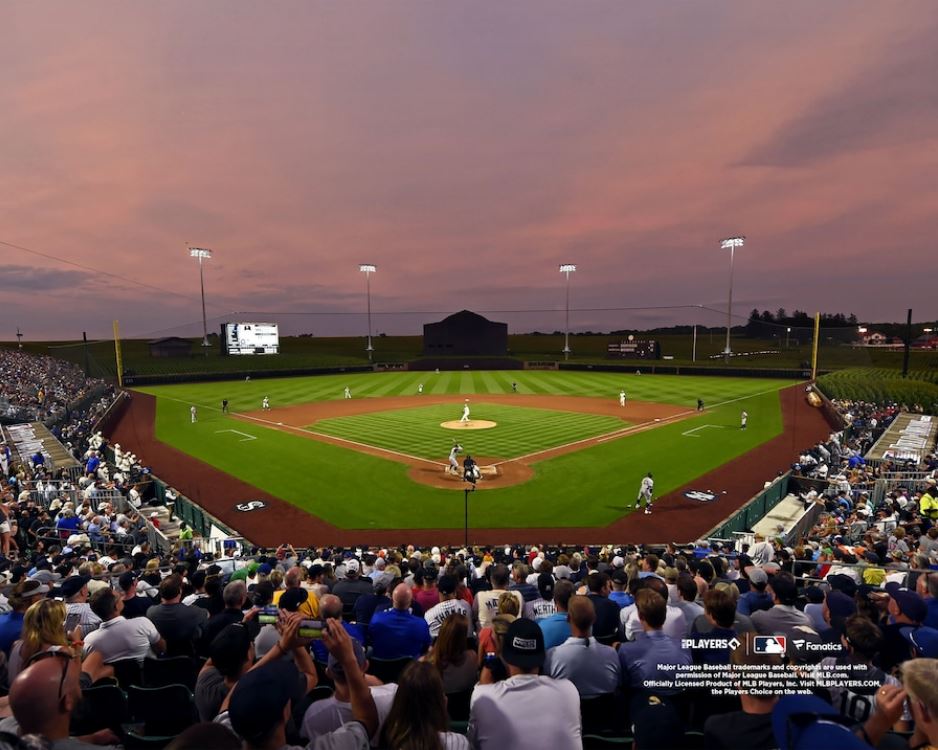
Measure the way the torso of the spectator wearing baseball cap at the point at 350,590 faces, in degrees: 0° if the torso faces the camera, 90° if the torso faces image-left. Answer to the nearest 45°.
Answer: approximately 180°

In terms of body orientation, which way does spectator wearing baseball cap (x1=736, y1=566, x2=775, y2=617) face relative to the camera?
away from the camera

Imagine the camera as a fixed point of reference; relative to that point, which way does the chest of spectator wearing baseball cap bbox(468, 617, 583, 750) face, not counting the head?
away from the camera

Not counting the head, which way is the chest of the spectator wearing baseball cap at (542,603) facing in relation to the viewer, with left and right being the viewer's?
facing away from the viewer

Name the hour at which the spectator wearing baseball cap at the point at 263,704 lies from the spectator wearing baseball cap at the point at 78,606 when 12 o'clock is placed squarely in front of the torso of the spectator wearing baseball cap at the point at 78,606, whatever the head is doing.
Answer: the spectator wearing baseball cap at the point at 263,704 is roughly at 4 o'clock from the spectator wearing baseball cap at the point at 78,606.

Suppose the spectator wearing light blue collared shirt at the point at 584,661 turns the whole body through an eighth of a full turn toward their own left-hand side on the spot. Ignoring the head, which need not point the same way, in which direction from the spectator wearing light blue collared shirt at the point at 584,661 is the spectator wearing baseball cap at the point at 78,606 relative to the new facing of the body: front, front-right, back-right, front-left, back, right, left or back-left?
front-left

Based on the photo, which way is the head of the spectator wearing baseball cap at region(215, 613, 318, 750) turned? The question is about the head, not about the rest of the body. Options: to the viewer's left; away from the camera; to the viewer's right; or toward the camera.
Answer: away from the camera

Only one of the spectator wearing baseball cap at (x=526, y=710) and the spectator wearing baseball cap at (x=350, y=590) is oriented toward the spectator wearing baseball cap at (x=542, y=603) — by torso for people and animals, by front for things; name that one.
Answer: the spectator wearing baseball cap at (x=526, y=710)

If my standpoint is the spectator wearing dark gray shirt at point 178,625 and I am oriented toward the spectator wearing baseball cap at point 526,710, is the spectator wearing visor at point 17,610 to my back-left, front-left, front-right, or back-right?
back-right

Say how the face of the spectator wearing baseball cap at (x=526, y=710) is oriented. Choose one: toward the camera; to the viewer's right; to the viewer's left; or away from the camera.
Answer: away from the camera

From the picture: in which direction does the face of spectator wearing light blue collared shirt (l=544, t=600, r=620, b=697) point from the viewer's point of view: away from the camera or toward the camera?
away from the camera

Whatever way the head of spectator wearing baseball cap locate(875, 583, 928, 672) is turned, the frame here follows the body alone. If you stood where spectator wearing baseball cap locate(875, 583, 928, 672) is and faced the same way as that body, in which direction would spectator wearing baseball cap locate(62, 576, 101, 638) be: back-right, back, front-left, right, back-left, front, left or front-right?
left

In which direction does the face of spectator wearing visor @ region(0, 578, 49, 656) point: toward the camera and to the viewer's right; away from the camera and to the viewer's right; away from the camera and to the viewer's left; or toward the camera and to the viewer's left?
away from the camera and to the viewer's right

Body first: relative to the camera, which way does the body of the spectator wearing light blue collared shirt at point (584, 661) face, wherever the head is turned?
away from the camera

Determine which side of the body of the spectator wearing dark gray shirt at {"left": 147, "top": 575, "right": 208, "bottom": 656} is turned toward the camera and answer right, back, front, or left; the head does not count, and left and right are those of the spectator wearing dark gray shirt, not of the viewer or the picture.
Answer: back

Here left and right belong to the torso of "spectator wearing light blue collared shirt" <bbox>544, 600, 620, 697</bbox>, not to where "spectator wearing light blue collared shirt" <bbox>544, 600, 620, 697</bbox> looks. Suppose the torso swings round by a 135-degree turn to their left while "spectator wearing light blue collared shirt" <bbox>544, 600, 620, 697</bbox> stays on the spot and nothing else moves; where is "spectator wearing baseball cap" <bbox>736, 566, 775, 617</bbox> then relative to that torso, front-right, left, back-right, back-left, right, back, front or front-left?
back

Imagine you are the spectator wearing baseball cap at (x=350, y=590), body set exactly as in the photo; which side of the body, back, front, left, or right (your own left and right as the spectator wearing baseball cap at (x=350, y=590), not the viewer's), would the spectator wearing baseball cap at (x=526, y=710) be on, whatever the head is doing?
back
